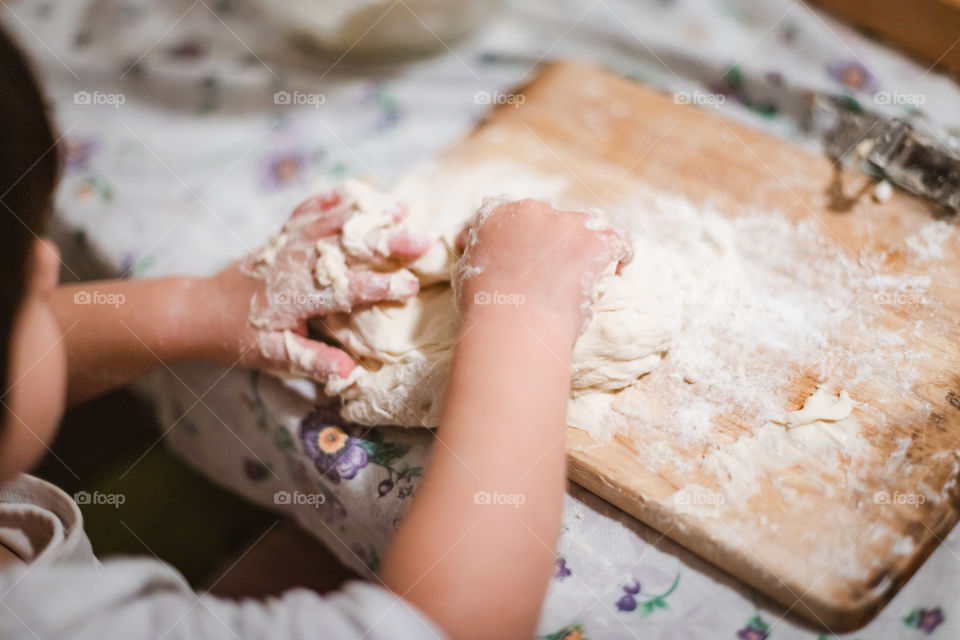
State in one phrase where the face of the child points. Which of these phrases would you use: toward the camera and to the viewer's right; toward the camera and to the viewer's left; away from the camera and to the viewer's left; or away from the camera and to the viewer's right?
away from the camera and to the viewer's right

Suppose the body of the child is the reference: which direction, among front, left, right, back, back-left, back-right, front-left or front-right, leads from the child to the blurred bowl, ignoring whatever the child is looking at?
front-left

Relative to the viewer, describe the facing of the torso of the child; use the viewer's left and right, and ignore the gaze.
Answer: facing away from the viewer and to the right of the viewer
